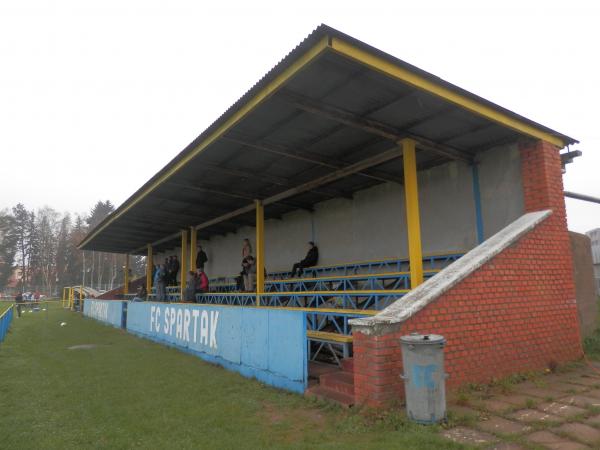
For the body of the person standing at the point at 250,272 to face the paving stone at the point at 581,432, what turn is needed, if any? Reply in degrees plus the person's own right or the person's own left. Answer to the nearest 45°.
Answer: approximately 90° to the person's own left

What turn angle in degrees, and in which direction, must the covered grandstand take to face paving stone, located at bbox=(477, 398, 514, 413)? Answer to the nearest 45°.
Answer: approximately 45° to its left

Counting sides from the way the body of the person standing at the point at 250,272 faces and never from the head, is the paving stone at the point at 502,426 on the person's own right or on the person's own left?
on the person's own left

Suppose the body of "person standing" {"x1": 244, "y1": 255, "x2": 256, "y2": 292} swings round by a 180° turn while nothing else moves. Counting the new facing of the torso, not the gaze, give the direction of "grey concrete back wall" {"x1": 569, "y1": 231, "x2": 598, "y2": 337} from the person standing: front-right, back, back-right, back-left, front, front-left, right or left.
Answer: front-right

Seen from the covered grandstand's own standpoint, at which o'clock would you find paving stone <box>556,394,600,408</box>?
The paving stone is roughly at 9 o'clock from the covered grandstand.

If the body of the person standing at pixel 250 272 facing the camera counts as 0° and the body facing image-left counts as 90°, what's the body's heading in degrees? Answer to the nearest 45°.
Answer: approximately 90°

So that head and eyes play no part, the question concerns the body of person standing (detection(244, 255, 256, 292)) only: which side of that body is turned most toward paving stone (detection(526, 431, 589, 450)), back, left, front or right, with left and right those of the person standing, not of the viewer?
left

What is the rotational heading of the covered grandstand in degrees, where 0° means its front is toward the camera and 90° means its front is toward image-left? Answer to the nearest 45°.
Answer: approximately 45°
